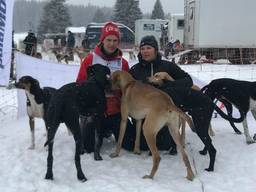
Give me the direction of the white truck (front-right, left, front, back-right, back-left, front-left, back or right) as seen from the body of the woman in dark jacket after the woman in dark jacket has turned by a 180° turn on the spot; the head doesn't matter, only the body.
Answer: front

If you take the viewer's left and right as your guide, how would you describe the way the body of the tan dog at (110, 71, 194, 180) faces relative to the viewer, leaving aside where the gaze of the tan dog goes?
facing away from the viewer and to the left of the viewer

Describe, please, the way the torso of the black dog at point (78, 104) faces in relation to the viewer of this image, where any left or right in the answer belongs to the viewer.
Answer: facing away from the viewer and to the right of the viewer

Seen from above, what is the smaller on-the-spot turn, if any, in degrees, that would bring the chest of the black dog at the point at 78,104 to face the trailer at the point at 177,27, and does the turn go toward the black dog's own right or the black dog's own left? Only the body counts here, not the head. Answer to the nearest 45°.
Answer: approximately 45° to the black dog's own left

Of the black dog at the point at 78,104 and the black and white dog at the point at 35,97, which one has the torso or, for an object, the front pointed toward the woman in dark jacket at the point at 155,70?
the black dog

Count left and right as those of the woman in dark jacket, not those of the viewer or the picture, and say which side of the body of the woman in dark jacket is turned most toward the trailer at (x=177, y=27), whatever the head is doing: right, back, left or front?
back

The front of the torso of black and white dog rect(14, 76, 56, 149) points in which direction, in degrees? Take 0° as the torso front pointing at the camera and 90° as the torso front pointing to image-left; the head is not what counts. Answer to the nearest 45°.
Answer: approximately 45°

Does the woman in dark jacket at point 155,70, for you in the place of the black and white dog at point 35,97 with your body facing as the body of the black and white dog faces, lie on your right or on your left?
on your left

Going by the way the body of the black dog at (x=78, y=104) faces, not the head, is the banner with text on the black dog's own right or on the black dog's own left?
on the black dog's own left

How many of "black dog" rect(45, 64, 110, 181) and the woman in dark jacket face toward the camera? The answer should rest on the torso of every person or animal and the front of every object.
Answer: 1

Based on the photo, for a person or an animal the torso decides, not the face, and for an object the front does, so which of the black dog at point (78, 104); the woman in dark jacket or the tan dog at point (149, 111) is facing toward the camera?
the woman in dark jacket

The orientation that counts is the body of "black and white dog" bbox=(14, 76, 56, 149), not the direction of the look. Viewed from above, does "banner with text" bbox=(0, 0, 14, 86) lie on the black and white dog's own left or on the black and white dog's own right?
on the black and white dog's own right

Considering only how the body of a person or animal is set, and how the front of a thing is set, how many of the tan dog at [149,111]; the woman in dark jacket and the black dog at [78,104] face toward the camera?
1
